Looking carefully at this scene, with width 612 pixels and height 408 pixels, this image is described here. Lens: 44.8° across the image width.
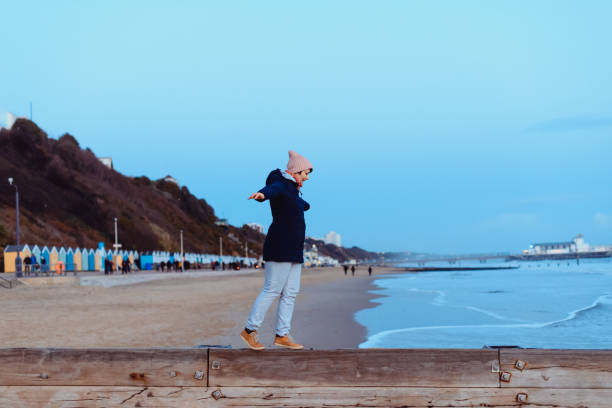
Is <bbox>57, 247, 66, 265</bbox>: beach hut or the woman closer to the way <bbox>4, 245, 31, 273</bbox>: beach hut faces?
the woman

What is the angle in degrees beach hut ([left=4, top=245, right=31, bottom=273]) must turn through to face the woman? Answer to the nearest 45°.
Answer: approximately 45° to its right

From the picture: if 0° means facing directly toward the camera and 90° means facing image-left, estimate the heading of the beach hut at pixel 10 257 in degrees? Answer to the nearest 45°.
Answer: approximately 315°

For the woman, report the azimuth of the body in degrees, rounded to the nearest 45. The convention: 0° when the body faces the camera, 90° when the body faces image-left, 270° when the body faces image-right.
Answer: approximately 270°

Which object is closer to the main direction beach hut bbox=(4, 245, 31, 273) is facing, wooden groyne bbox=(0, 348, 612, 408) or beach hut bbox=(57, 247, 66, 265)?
the wooden groyne

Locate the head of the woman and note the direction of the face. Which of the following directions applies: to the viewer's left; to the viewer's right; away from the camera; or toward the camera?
to the viewer's right

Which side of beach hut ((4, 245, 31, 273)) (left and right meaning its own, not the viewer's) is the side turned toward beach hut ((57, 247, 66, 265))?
left
